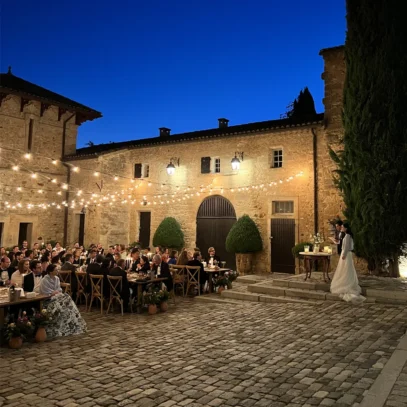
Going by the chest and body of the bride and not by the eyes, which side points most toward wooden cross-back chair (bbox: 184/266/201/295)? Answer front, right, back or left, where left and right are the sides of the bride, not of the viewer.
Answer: front

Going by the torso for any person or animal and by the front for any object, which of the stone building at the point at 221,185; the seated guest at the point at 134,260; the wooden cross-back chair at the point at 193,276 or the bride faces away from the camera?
the wooden cross-back chair

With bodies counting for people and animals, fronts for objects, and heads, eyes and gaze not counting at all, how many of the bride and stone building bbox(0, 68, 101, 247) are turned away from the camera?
0

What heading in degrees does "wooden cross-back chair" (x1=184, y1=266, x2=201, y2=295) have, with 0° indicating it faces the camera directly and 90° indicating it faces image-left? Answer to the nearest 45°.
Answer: approximately 180°

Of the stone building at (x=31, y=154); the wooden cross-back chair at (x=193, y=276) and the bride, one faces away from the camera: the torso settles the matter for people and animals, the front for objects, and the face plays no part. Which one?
the wooden cross-back chair

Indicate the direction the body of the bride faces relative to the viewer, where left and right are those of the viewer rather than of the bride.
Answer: facing to the left of the viewer

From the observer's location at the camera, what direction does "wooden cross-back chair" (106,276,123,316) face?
facing away from the viewer and to the right of the viewer

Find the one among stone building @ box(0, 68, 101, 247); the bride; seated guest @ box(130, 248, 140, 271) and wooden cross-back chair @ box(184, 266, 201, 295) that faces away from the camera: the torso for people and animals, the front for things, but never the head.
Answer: the wooden cross-back chair

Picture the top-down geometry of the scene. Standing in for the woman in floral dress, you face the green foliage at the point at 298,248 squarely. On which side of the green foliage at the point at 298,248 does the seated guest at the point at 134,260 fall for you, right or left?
left

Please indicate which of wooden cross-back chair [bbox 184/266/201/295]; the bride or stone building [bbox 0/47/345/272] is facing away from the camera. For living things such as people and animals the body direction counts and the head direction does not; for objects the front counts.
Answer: the wooden cross-back chair

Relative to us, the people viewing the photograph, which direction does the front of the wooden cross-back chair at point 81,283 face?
facing away from the viewer and to the right of the viewer

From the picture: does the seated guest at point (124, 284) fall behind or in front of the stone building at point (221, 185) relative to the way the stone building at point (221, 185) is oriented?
in front

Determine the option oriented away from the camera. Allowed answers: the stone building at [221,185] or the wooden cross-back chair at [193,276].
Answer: the wooden cross-back chair

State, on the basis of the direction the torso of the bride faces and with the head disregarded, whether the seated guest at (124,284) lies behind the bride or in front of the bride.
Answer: in front

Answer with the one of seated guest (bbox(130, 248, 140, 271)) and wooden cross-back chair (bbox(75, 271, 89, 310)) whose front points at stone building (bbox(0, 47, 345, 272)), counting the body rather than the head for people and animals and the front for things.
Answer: the wooden cross-back chair

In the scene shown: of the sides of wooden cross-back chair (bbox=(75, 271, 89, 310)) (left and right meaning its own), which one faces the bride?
right

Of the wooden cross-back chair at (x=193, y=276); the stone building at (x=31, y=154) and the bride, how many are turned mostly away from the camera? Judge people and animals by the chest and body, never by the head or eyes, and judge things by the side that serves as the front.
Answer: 1
